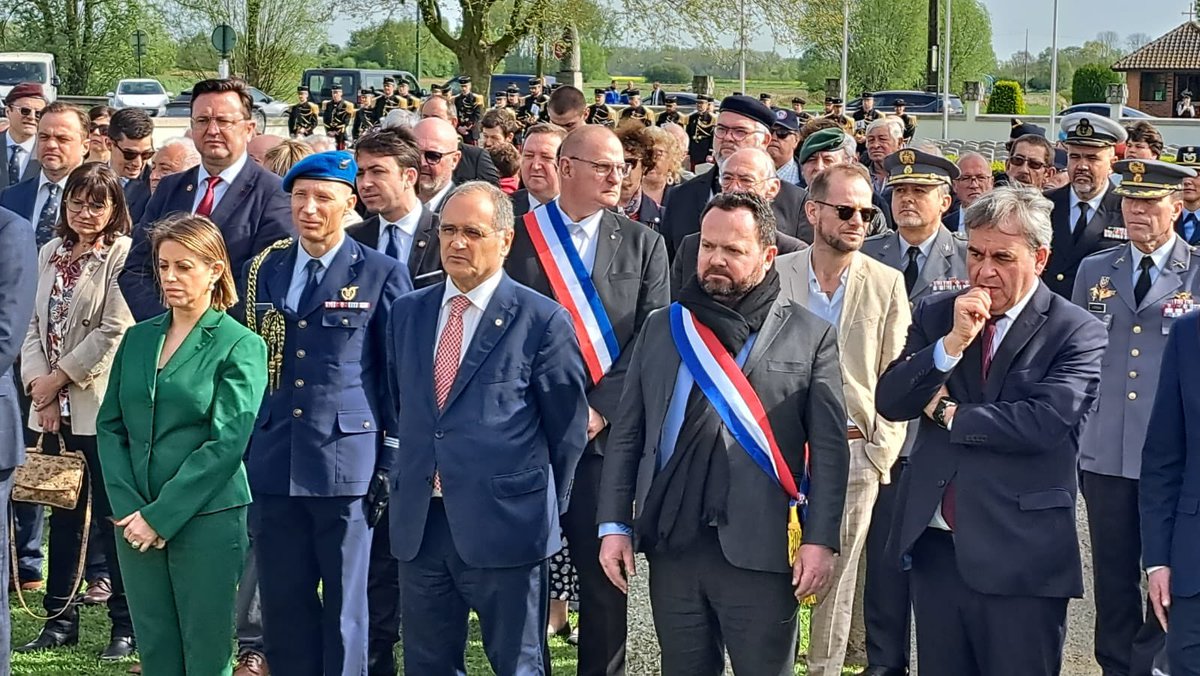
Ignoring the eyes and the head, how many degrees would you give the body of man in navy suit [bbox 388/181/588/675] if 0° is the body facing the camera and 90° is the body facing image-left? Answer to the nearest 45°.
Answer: approximately 45°

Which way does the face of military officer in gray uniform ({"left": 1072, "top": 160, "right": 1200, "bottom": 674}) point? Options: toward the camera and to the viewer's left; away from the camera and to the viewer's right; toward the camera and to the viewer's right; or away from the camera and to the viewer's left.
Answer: toward the camera and to the viewer's left

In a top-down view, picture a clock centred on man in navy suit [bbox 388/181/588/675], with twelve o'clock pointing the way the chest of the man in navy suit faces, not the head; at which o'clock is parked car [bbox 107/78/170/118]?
The parked car is roughly at 4 o'clock from the man in navy suit.

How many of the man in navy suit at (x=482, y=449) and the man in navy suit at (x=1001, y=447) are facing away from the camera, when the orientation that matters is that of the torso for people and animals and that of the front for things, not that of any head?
0

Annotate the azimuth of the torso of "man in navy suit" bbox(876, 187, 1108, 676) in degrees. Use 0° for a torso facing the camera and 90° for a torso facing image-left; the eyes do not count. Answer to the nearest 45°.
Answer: approximately 45°

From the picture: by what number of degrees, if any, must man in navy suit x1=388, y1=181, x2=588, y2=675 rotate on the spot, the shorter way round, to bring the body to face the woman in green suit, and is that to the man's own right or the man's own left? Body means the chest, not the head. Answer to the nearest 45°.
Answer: approximately 45° to the man's own right

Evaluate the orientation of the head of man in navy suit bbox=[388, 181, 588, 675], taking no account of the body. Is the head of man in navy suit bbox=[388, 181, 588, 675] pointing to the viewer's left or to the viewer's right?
to the viewer's left

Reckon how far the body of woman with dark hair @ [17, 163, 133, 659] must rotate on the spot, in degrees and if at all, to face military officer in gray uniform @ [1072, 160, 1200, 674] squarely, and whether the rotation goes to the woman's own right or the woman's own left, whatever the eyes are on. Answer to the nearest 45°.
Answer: approximately 90° to the woman's own left

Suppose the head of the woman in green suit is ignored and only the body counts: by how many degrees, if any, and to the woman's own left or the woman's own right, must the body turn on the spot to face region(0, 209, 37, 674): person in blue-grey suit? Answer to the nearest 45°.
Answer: approximately 90° to the woman's own right
